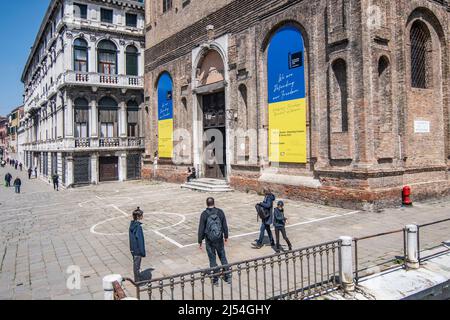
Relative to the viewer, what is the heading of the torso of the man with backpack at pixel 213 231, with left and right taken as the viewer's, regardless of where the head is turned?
facing away from the viewer

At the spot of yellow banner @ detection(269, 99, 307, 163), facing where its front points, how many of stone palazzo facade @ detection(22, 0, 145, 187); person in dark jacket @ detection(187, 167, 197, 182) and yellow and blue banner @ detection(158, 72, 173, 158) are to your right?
3

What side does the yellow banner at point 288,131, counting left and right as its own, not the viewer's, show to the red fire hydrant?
left

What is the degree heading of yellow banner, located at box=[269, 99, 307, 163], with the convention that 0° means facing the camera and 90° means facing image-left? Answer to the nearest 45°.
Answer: approximately 45°
